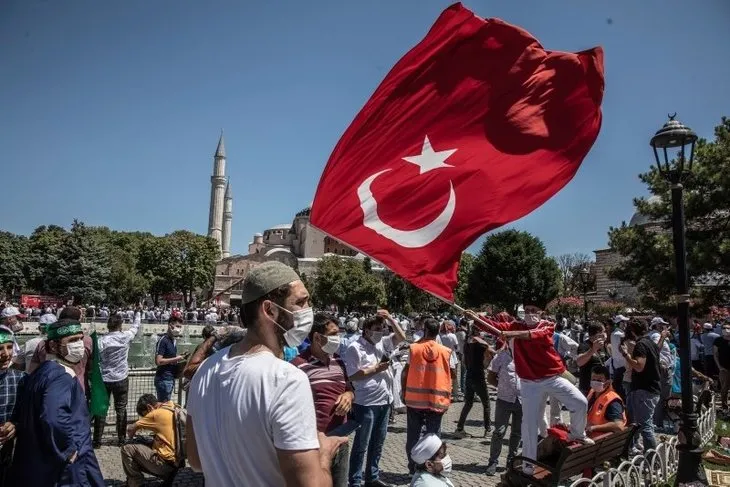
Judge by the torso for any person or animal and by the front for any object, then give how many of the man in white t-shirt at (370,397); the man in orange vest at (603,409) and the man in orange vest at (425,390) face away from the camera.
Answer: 1

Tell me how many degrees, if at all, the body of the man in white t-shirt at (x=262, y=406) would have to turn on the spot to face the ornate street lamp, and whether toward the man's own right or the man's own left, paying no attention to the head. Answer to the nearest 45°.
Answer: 0° — they already face it

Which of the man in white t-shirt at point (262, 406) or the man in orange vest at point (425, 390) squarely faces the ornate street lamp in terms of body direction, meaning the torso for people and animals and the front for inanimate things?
the man in white t-shirt

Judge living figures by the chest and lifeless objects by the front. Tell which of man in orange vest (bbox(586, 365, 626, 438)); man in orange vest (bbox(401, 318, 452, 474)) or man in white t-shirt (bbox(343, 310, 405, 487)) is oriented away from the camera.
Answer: man in orange vest (bbox(401, 318, 452, 474))

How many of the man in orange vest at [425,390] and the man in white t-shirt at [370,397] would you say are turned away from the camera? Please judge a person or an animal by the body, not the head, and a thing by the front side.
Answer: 1

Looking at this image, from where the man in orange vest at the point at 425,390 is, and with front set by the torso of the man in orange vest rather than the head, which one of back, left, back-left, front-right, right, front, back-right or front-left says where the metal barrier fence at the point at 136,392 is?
front-left

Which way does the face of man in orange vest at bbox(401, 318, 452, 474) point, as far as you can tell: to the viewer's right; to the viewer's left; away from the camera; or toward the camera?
away from the camera

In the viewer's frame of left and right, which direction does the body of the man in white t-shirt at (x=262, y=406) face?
facing away from the viewer and to the right of the viewer

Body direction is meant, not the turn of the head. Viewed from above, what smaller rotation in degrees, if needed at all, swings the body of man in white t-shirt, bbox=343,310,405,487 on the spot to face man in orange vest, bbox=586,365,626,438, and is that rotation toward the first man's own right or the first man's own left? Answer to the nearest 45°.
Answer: approximately 45° to the first man's own left

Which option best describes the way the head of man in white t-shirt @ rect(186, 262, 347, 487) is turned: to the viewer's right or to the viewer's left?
to the viewer's right

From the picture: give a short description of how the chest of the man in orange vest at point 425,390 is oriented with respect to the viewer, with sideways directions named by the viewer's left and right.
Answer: facing away from the viewer

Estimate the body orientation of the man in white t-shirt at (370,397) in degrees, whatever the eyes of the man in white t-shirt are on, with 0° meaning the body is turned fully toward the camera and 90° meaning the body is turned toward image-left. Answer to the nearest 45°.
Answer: approximately 315°

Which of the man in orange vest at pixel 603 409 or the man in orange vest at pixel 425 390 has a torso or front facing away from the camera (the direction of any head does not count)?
the man in orange vest at pixel 425 390

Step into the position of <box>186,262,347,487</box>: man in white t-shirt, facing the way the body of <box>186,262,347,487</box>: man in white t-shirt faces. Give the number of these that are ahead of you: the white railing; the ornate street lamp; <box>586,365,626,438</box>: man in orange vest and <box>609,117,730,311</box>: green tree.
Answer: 4

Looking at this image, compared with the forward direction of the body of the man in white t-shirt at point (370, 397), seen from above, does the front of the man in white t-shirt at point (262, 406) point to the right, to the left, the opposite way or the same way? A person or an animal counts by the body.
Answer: to the left
